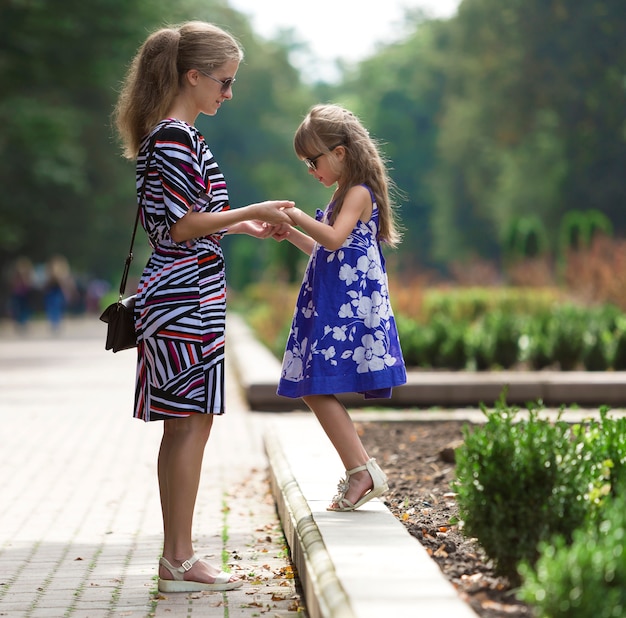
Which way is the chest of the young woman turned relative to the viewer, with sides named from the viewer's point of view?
facing to the right of the viewer

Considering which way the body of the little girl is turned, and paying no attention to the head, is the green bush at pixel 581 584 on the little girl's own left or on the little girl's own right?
on the little girl's own left

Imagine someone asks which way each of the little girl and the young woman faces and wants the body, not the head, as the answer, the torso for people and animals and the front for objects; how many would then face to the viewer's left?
1

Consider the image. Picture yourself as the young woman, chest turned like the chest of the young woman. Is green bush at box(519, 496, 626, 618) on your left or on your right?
on your right

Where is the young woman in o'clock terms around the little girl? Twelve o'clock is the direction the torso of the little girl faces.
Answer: The young woman is roughly at 11 o'clock from the little girl.

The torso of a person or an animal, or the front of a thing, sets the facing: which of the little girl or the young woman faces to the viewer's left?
the little girl

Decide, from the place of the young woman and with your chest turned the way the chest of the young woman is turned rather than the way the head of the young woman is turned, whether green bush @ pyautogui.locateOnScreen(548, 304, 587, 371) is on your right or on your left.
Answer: on your left

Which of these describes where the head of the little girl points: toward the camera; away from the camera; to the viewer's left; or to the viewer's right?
to the viewer's left

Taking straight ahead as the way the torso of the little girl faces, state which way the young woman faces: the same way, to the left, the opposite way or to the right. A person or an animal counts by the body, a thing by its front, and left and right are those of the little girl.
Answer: the opposite way

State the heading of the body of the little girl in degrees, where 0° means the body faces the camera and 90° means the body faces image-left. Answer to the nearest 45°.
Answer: approximately 90°

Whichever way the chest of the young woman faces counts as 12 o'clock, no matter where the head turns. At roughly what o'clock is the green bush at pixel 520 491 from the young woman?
The green bush is roughly at 1 o'clock from the young woman.

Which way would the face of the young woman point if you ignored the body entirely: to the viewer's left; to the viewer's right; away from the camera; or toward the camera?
to the viewer's right

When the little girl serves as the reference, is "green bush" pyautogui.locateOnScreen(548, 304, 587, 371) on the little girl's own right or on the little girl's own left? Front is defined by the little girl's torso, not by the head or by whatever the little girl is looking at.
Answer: on the little girl's own right
